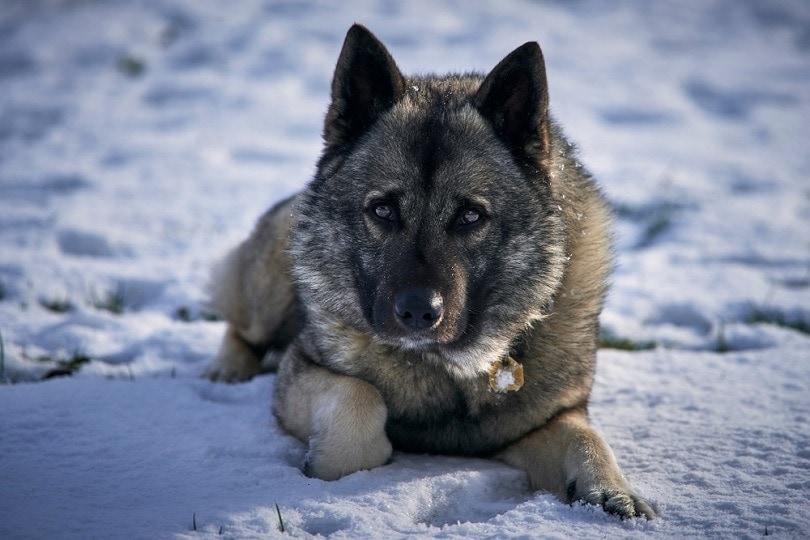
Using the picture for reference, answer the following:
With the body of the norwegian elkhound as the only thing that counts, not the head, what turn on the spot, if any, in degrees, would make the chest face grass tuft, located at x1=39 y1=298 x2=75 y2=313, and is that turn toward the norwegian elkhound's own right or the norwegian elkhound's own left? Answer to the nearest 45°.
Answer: approximately 135° to the norwegian elkhound's own right

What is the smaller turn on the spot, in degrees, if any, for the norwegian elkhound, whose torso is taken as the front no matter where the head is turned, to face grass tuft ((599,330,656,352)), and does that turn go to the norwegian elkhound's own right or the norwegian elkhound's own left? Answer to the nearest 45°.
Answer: approximately 135° to the norwegian elkhound's own left

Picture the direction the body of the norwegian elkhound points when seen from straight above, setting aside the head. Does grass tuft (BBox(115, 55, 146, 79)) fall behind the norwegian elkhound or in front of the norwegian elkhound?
behind

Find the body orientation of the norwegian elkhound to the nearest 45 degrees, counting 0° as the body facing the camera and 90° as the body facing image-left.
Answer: approximately 0°
